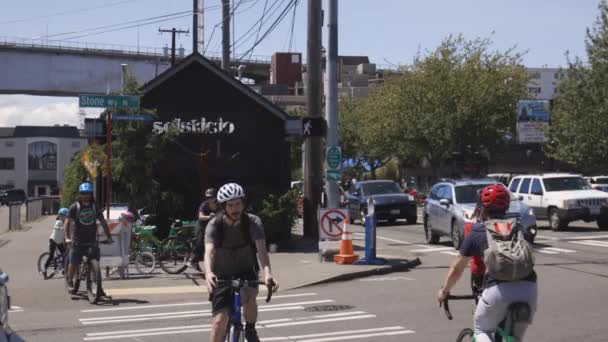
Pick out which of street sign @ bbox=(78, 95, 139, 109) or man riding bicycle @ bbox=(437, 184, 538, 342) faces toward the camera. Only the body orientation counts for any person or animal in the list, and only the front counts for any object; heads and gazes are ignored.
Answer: the street sign

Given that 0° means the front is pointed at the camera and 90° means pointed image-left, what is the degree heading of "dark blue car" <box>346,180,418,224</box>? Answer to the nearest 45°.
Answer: approximately 315°

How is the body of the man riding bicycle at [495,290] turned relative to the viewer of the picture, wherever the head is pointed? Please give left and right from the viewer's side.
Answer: facing away from the viewer and to the left of the viewer

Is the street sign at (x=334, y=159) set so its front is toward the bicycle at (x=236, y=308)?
yes

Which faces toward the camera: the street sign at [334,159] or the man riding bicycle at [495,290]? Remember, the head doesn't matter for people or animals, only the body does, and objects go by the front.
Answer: the street sign

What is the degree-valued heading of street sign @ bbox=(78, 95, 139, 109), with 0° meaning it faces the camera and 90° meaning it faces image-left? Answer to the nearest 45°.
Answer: approximately 0°

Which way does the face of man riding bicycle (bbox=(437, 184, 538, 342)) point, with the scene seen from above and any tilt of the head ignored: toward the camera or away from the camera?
away from the camera

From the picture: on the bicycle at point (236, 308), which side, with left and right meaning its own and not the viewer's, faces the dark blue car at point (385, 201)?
back

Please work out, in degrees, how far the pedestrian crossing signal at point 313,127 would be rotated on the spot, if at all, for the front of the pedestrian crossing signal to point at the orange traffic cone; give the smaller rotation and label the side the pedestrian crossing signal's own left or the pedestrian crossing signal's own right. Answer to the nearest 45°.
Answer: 0° — it already faces it

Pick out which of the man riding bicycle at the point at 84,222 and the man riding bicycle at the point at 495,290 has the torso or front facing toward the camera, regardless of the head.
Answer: the man riding bicycle at the point at 84,222

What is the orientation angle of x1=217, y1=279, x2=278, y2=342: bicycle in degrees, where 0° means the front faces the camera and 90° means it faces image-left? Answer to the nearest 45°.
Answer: approximately 0°
